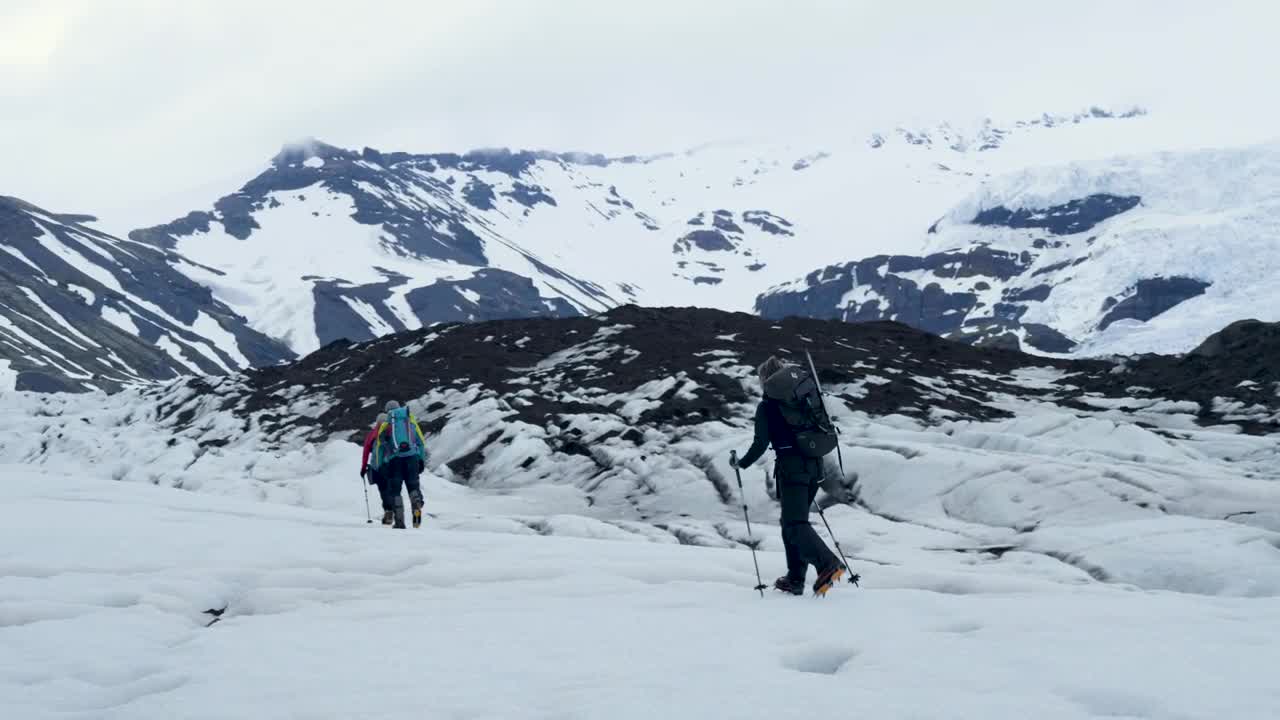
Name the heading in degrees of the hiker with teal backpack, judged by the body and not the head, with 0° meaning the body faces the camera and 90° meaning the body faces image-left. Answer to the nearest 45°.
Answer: approximately 180°

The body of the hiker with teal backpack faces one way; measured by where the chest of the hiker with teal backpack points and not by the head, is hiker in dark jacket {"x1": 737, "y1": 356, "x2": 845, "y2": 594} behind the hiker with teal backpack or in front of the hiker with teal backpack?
behind
